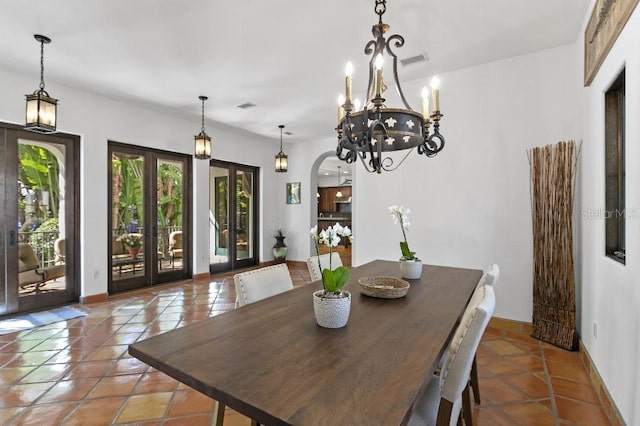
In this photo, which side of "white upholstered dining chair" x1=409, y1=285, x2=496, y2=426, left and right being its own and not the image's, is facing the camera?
left

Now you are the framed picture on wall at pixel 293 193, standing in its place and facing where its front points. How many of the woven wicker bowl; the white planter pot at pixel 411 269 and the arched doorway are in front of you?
2

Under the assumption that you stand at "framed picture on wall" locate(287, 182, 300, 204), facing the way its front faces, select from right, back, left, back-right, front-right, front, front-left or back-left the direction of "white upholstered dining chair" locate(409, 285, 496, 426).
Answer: front

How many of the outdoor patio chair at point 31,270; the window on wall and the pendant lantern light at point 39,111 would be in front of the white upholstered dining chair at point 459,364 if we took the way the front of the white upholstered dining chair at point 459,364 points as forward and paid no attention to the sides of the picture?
2

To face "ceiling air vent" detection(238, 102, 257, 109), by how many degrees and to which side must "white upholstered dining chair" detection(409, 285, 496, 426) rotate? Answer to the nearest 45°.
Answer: approximately 45° to its right

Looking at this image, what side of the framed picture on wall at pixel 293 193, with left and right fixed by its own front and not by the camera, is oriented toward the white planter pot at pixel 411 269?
front

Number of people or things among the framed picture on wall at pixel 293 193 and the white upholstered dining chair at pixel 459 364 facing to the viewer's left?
1

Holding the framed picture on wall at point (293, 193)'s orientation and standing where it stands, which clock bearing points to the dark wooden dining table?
The dark wooden dining table is roughly at 12 o'clock from the framed picture on wall.

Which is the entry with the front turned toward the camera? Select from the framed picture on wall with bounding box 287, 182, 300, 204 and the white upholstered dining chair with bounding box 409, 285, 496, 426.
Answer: the framed picture on wall

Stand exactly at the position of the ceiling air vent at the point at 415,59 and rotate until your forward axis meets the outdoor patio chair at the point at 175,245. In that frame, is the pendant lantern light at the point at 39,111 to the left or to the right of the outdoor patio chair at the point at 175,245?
left

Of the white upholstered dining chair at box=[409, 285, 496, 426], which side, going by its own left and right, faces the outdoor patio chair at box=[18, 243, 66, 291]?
front

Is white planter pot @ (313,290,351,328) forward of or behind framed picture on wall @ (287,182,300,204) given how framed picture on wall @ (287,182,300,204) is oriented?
forward

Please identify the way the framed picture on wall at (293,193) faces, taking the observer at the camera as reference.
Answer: facing the viewer

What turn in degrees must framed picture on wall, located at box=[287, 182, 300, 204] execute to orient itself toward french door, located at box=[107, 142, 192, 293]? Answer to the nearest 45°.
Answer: approximately 45° to its right

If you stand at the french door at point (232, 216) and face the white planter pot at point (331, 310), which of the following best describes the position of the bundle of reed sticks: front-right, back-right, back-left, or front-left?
front-left
